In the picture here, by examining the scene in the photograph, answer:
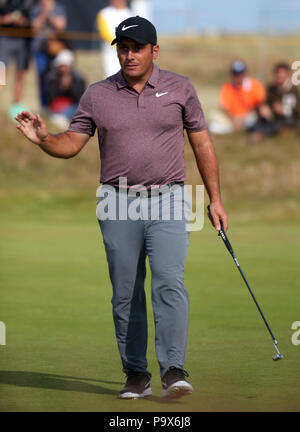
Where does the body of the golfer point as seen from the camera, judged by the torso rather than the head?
toward the camera

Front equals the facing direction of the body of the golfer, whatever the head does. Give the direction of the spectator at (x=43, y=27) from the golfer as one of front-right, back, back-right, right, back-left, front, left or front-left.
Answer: back

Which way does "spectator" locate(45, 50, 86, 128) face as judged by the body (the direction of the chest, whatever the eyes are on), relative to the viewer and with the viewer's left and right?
facing the viewer

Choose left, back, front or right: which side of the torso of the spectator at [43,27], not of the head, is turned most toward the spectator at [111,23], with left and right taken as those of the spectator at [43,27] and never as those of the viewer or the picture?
left

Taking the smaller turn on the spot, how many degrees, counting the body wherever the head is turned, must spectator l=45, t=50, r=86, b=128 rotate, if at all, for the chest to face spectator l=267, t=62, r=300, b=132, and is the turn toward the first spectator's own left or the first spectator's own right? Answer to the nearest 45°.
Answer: approximately 90° to the first spectator's own left

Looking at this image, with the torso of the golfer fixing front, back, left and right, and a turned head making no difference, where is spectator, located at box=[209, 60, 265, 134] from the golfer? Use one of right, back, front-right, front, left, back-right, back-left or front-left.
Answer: back

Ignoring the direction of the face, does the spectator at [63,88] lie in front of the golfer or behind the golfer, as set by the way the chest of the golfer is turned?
behind

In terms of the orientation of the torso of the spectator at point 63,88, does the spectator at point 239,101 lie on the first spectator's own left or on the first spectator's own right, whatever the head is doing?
on the first spectator's own left

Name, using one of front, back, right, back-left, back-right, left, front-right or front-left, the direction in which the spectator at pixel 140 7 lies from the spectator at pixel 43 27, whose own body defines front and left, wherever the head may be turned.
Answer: back-left

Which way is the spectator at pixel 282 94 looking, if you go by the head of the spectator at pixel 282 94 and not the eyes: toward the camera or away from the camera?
toward the camera

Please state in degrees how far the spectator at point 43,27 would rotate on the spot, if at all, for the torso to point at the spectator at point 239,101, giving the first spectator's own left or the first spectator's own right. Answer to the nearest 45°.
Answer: approximately 90° to the first spectator's own left

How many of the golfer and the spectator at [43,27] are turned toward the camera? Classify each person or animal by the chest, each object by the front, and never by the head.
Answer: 2

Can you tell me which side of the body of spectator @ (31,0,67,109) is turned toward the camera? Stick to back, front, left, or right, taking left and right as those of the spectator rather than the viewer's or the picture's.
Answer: front

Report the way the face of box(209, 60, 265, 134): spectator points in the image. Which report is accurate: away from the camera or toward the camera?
toward the camera
